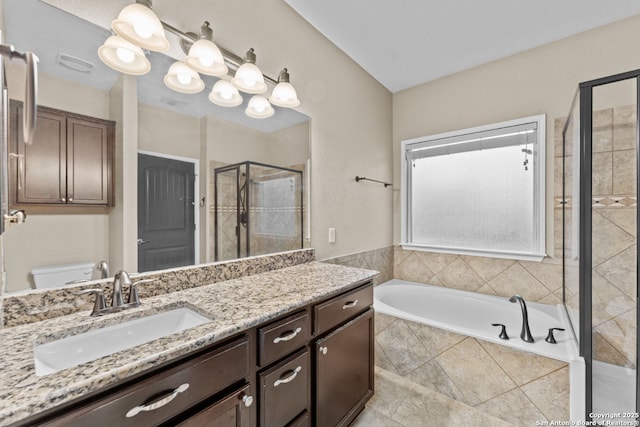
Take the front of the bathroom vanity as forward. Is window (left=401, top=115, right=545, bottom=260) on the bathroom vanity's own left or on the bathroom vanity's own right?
on the bathroom vanity's own left

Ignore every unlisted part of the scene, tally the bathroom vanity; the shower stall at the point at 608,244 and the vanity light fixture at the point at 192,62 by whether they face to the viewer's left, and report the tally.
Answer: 1

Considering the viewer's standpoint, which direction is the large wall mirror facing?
facing the viewer and to the right of the viewer

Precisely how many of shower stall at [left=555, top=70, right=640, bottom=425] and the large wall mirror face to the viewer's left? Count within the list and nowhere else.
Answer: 1

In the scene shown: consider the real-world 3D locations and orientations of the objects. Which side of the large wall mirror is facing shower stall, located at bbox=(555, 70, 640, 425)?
front

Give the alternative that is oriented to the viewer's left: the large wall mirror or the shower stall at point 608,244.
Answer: the shower stall
